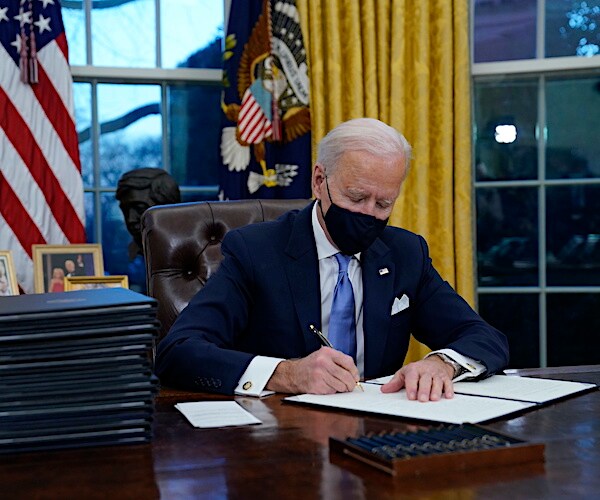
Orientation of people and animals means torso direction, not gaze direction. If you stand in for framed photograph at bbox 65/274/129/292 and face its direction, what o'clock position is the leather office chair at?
The leather office chair is roughly at 11 o'clock from the framed photograph.

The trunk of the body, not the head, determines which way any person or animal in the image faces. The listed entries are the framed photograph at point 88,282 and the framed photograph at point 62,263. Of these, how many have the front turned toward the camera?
2

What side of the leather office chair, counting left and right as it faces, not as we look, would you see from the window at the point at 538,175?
left

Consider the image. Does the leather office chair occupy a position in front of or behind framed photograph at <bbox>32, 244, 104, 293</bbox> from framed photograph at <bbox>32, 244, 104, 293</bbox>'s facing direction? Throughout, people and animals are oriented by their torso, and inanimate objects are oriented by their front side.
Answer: in front

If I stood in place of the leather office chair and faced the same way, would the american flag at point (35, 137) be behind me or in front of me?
behind

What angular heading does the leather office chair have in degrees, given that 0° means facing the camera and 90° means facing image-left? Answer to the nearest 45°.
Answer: approximately 315°

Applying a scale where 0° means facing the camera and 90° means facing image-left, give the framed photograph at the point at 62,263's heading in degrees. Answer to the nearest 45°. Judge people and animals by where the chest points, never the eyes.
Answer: approximately 0°

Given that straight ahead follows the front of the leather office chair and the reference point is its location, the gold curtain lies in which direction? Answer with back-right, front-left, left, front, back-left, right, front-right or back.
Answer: left

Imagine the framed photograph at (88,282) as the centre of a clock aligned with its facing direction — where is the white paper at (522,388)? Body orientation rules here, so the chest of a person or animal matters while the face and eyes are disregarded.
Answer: The white paper is roughly at 11 o'clock from the framed photograph.
